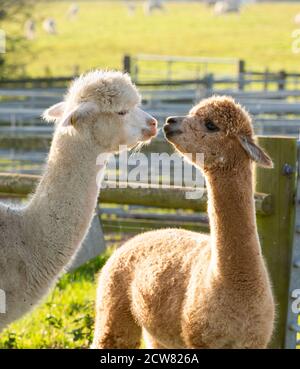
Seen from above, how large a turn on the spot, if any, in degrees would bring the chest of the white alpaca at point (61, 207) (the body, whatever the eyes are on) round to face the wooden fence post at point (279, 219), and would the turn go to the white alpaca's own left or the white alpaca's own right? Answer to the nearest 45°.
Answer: approximately 45° to the white alpaca's own left

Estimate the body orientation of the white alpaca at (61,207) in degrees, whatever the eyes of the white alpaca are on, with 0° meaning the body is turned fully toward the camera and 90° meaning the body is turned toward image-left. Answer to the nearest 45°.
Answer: approximately 270°

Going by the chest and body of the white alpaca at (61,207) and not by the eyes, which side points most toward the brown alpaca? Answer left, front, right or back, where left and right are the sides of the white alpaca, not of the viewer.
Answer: front

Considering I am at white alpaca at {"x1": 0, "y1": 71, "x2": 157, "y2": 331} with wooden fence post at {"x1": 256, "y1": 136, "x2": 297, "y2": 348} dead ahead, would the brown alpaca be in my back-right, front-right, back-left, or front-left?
front-right

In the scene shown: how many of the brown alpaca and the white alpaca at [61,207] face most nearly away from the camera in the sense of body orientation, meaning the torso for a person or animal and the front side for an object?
0

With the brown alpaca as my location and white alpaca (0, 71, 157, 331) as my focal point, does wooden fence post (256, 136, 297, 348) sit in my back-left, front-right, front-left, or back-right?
back-right
